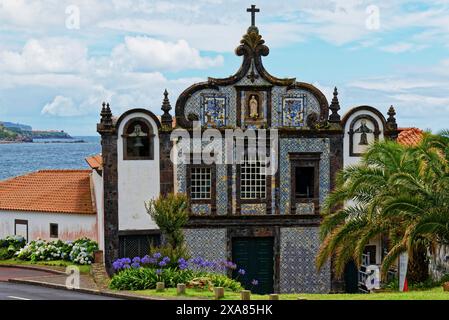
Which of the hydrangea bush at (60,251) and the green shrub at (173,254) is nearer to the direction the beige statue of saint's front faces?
the green shrub

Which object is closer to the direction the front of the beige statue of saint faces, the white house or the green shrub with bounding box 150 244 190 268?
the green shrub

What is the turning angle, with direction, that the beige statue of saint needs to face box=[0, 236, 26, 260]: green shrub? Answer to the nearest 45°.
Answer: approximately 90° to its right

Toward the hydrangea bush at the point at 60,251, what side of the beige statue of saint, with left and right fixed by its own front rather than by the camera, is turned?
right

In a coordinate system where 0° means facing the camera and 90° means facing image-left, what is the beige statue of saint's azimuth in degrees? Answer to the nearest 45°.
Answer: approximately 0°

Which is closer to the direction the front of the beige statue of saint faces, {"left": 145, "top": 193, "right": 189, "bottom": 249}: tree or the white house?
the tree

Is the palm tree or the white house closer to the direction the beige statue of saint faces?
the palm tree

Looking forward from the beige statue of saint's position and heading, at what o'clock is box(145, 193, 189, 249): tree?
The tree is roughly at 1 o'clock from the beige statue of saint.

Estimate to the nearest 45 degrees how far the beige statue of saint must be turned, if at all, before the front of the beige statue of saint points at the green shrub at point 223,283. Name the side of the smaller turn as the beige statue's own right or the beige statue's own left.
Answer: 0° — it already faces it
